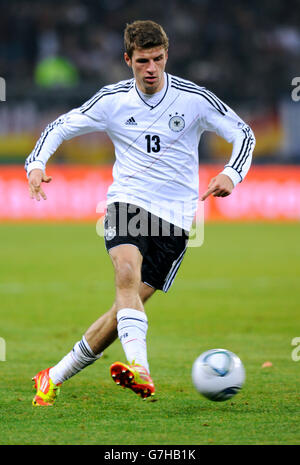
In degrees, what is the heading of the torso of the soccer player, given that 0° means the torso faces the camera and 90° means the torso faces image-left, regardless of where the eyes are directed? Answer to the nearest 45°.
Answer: approximately 0°
